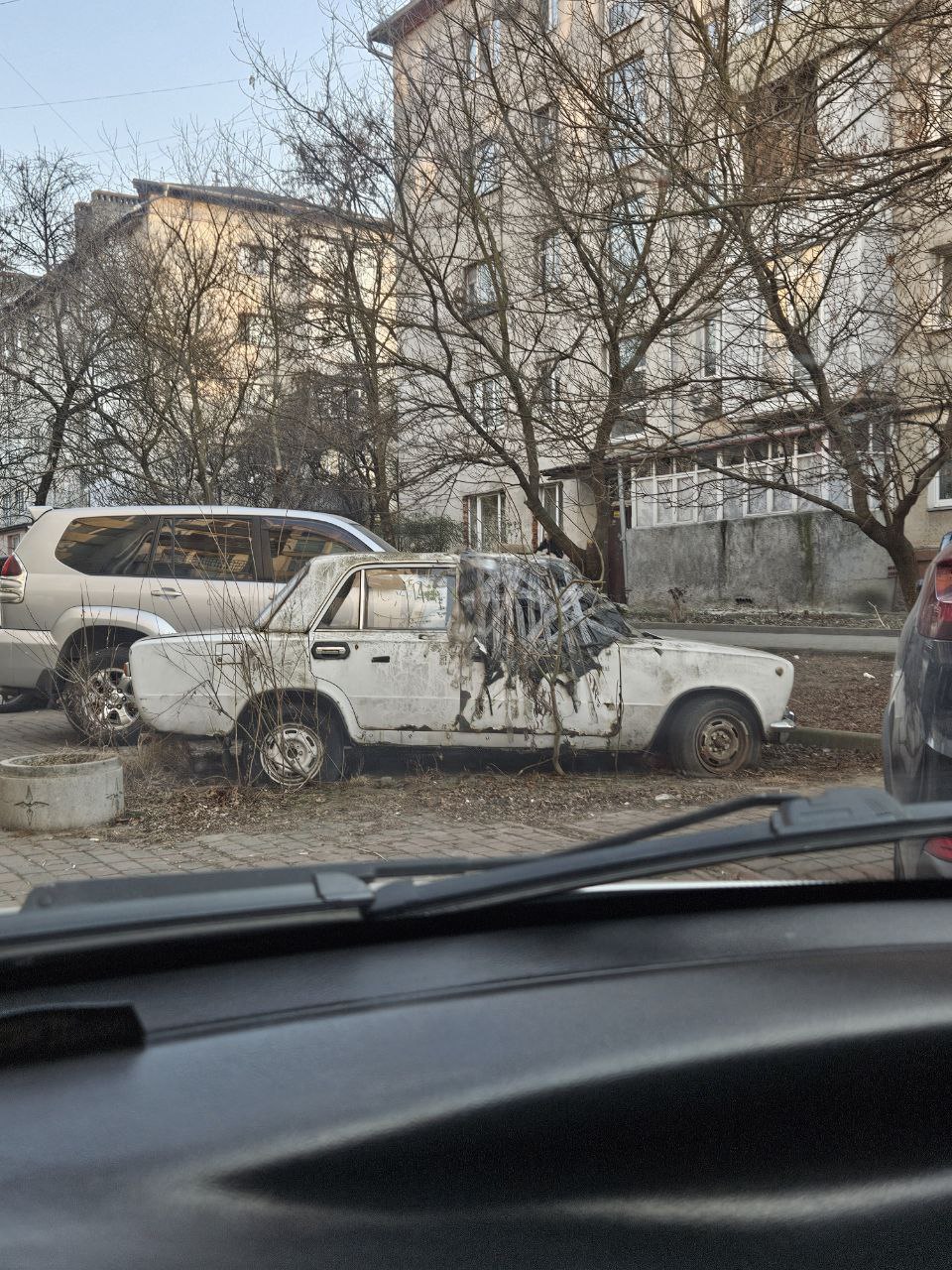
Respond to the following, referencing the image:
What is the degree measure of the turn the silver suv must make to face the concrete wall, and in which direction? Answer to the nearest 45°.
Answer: approximately 45° to its left

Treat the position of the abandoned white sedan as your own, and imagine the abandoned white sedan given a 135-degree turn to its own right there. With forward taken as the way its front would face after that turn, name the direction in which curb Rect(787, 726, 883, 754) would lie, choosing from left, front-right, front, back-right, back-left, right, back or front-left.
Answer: left

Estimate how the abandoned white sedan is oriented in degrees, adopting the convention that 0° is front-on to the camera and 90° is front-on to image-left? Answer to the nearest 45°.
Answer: approximately 270°

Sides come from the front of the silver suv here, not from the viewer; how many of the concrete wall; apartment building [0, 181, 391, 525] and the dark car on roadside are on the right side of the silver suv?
1

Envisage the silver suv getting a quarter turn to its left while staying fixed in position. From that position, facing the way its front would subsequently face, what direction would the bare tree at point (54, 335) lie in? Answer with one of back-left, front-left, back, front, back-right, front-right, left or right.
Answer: front

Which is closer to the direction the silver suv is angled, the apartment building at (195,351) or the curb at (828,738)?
the curb

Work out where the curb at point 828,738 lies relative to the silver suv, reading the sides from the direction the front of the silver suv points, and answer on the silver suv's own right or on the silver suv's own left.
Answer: on the silver suv's own right

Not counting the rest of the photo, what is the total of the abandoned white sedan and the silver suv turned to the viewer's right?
2

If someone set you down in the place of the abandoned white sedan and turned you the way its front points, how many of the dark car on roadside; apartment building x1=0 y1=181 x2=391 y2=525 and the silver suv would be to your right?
1

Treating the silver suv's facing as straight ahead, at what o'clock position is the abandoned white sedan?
The abandoned white sedan is roughly at 2 o'clock from the silver suv.

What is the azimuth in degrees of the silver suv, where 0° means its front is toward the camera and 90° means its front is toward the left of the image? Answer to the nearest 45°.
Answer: approximately 270°

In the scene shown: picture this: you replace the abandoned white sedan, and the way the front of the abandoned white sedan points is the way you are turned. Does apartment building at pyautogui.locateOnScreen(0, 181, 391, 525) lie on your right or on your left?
on your left

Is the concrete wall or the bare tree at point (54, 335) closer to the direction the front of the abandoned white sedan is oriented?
the concrete wall
